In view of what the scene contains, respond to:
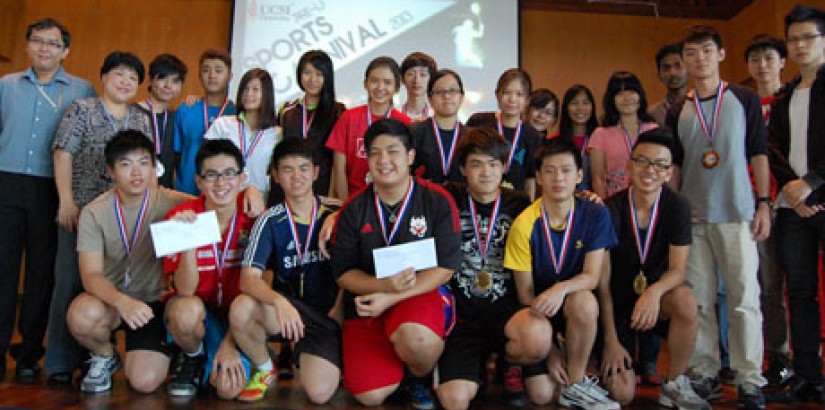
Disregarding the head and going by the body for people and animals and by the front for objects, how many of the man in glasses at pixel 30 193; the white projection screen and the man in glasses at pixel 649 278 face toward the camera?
3

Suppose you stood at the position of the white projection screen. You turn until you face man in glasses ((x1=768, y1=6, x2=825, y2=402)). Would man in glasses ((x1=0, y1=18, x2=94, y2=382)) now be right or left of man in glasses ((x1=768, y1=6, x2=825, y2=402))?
right

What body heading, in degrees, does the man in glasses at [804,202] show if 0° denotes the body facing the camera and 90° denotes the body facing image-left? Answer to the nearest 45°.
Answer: approximately 45°

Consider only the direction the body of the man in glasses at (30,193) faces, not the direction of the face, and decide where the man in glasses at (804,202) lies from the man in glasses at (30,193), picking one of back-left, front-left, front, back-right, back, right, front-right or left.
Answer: front-left

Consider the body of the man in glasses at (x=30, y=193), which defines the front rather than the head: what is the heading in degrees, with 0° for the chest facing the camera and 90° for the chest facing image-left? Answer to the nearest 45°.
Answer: approximately 0°

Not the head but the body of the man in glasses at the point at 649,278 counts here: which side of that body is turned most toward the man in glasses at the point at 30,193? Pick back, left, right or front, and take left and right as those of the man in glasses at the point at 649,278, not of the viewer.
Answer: right

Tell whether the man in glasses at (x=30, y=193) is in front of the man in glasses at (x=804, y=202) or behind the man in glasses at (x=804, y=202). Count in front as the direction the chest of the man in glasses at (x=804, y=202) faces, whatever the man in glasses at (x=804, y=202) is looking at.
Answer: in front

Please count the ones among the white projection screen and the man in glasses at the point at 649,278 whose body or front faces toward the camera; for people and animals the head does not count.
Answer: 2

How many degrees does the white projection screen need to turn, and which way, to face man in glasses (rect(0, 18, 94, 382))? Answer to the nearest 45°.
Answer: approximately 45° to its right
